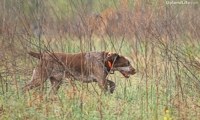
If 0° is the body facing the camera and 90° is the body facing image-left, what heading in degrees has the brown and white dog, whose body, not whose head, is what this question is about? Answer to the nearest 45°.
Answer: approximately 270°
